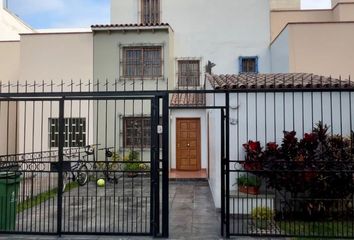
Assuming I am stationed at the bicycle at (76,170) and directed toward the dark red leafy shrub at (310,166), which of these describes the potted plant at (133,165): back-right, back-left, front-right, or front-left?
front-left

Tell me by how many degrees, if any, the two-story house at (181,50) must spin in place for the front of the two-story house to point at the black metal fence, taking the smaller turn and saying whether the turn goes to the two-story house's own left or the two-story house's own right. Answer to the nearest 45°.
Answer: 0° — it already faces it

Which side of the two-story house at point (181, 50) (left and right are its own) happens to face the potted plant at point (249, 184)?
front

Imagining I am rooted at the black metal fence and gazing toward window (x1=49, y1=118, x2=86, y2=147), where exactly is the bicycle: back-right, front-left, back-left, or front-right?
front-left

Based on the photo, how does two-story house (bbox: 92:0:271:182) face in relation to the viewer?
toward the camera

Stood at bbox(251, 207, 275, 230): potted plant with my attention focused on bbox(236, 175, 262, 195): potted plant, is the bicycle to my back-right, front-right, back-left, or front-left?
front-left

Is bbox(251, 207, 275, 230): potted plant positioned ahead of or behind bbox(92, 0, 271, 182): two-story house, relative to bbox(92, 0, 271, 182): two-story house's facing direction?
ahead

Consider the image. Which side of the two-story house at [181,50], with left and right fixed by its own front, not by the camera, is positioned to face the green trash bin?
front

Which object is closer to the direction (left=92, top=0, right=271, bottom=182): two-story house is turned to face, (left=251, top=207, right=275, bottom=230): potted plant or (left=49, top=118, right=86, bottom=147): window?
the potted plant

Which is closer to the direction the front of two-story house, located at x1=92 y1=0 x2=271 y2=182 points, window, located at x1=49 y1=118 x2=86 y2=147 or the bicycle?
the bicycle

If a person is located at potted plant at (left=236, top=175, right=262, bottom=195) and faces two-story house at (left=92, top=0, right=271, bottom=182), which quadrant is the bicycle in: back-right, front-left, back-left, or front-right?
front-left

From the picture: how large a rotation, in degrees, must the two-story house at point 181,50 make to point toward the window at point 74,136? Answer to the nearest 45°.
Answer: approximately 90° to its right

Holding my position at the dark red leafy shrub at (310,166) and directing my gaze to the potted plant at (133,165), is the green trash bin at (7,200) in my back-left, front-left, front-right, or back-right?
front-left

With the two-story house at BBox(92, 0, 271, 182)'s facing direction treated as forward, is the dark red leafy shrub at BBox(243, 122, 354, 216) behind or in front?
in front
